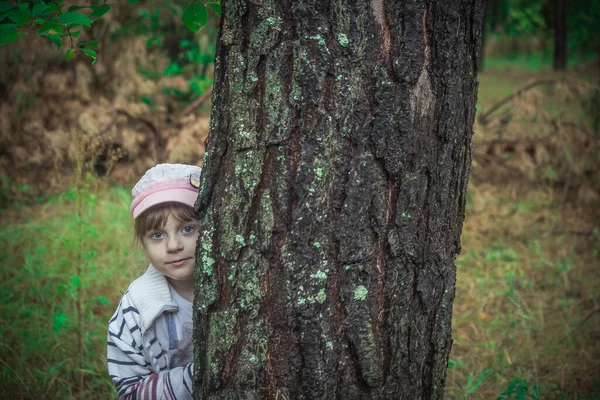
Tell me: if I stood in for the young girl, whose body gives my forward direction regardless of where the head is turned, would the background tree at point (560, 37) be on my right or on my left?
on my left

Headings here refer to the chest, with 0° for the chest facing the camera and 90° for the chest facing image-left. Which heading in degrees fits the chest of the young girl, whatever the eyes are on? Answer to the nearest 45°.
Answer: approximately 315°
